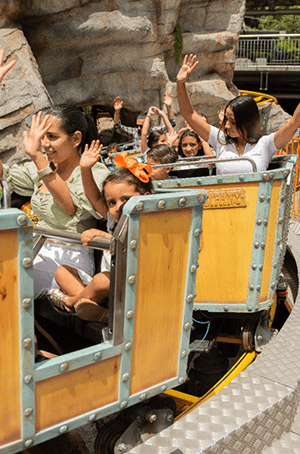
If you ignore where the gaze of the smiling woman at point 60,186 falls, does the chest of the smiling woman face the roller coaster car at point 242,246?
no

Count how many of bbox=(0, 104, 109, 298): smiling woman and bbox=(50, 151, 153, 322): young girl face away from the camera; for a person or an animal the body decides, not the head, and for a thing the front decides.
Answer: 0

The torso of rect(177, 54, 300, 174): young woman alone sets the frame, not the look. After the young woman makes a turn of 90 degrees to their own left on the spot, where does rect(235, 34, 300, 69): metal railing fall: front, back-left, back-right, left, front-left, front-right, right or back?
left

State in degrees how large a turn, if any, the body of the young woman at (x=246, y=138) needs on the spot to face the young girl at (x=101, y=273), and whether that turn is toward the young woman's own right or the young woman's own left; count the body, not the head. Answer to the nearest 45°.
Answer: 0° — they already face them

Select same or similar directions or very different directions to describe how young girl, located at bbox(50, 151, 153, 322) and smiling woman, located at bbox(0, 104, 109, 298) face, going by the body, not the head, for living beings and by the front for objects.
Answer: same or similar directions

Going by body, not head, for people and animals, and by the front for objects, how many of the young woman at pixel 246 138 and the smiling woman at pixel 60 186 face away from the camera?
0

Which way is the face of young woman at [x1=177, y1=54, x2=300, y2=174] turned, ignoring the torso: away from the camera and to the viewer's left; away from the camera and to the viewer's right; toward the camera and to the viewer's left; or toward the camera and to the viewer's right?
toward the camera and to the viewer's left

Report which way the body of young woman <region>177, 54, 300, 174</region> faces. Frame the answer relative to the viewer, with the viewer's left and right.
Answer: facing the viewer

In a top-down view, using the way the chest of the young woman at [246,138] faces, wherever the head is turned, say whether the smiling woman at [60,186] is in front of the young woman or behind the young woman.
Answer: in front

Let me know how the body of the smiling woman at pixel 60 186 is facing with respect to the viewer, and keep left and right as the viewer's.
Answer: facing the viewer and to the left of the viewer

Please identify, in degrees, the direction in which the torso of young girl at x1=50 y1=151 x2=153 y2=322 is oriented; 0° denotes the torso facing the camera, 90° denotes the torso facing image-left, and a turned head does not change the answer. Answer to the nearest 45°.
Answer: approximately 45°
